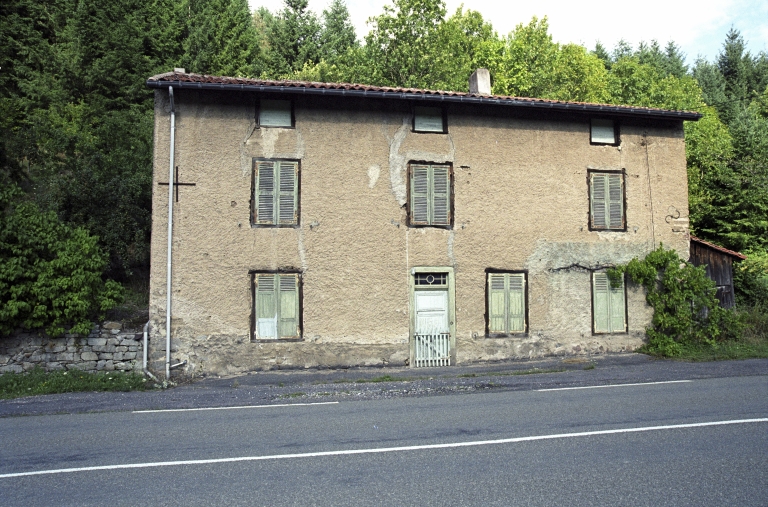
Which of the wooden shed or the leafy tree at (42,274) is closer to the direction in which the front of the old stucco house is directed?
the leafy tree

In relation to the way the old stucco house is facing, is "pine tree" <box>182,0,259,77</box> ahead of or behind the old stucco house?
behind

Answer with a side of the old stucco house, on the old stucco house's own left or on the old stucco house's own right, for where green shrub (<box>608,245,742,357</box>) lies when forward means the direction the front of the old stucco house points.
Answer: on the old stucco house's own left

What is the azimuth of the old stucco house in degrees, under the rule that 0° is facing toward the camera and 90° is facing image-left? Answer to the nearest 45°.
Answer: approximately 0°

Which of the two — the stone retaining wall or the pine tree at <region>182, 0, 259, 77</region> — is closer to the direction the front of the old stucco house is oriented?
the stone retaining wall

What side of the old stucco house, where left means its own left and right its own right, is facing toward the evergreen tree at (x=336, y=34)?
back

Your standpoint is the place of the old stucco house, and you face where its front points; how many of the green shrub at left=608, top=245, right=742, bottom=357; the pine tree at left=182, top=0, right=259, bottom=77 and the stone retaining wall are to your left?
1

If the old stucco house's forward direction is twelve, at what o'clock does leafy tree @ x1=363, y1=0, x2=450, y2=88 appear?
The leafy tree is roughly at 6 o'clock from the old stucco house.

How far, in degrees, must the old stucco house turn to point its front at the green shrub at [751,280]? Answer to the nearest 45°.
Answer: approximately 135° to its left

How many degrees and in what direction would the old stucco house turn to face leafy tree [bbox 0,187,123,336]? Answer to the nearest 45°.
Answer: approximately 90° to its right

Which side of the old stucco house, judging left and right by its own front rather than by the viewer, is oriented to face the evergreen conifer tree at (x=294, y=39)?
back

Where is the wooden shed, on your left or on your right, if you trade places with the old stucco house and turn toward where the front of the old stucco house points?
on your left
